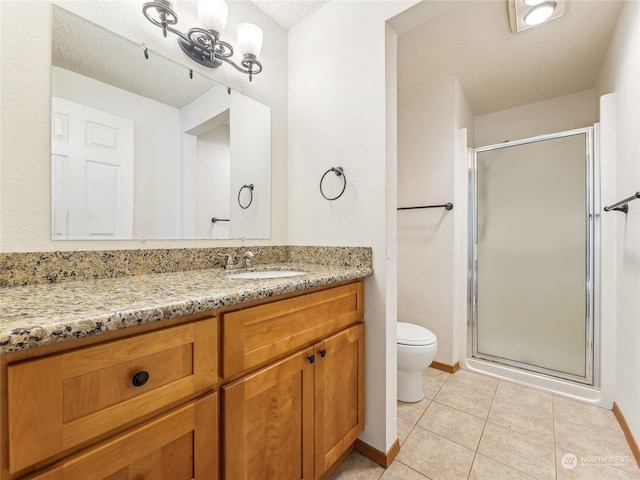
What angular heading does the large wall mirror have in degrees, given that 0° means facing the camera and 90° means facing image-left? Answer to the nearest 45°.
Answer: approximately 315°

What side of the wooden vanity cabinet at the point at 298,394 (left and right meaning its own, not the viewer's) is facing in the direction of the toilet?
left

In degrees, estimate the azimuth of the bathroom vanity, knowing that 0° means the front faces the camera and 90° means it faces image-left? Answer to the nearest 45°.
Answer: approximately 315°

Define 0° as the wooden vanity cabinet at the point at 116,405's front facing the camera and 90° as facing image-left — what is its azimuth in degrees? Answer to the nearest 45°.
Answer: approximately 315°

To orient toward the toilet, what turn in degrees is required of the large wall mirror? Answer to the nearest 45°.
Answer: approximately 45° to its left

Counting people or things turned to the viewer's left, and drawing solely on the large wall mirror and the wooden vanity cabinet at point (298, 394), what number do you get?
0

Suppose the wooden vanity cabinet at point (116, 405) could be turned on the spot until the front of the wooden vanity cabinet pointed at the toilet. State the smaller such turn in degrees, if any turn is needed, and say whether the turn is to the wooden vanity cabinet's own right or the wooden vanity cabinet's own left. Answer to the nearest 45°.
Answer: approximately 45° to the wooden vanity cabinet's own left
